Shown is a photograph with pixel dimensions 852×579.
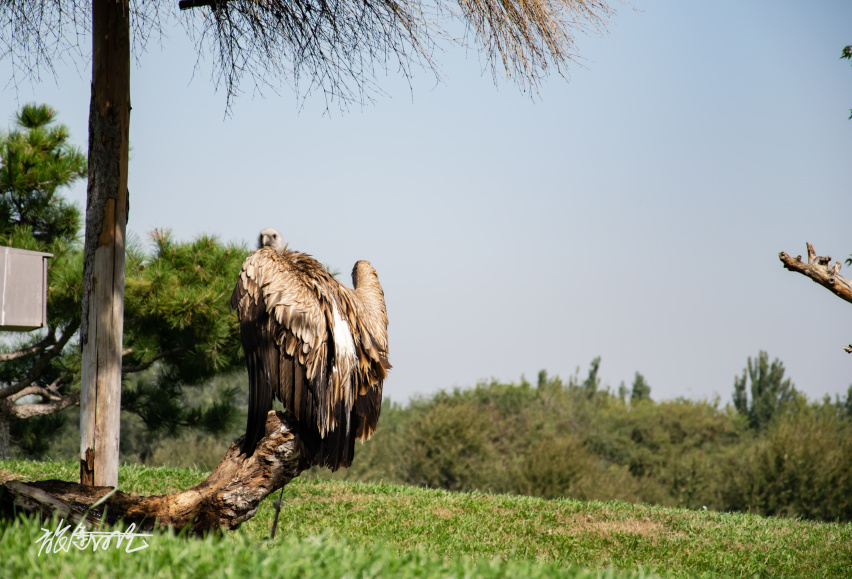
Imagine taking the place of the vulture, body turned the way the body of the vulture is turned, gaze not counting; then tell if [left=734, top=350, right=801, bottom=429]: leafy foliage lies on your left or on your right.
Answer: on your right

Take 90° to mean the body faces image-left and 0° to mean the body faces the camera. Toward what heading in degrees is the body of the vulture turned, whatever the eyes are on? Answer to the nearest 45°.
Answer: approximately 135°
